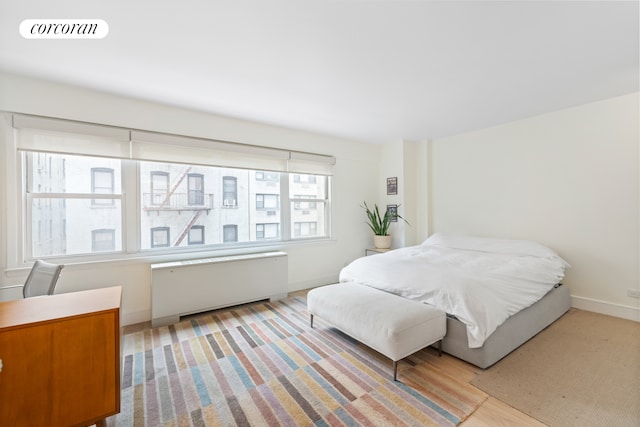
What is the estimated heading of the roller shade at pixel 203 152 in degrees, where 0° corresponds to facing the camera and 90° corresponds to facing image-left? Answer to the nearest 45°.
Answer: approximately 315°

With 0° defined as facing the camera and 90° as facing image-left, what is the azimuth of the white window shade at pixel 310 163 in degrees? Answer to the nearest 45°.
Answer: approximately 315°

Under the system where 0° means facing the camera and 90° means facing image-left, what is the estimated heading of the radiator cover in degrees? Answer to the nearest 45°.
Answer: approximately 315°

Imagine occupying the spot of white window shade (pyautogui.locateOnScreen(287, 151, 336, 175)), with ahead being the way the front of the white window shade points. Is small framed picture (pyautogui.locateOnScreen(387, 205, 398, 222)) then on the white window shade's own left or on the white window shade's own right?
on the white window shade's own left

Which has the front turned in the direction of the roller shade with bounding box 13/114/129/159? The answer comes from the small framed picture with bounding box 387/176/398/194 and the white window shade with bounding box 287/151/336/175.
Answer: the small framed picture
